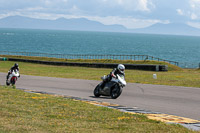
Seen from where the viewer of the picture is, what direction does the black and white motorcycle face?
facing the viewer and to the right of the viewer
